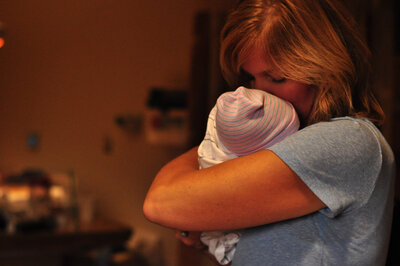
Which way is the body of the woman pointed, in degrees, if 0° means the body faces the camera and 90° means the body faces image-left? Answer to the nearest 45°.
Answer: approximately 90°
